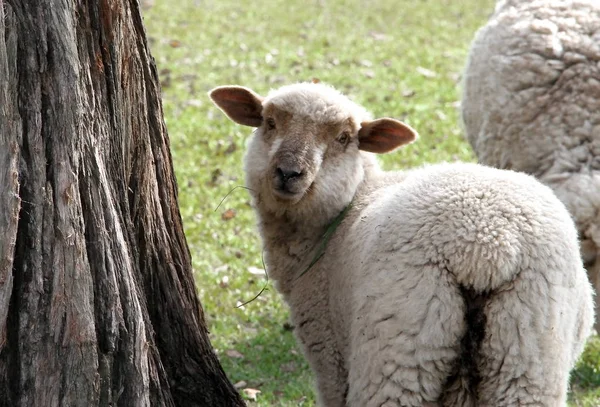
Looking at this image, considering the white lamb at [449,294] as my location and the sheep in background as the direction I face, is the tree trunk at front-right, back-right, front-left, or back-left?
back-left

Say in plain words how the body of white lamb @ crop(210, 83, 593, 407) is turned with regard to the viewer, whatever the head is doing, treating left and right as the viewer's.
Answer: facing away from the viewer and to the left of the viewer

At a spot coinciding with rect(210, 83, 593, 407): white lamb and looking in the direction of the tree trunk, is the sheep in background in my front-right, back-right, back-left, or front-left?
back-right

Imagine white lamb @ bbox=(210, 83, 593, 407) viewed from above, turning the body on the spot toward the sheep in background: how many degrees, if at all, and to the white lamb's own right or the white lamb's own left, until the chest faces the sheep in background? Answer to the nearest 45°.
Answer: approximately 90° to the white lamb's own right

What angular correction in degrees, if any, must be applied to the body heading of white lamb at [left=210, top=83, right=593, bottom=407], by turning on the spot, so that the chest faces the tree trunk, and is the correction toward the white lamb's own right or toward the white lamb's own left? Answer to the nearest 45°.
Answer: approximately 45° to the white lamb's own left
